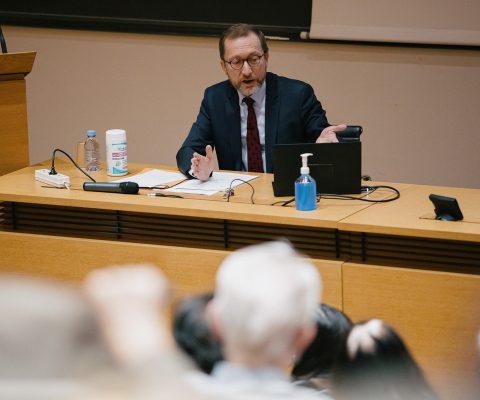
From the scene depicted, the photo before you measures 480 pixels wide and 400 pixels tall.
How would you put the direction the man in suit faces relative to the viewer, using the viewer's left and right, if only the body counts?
facing the viewer

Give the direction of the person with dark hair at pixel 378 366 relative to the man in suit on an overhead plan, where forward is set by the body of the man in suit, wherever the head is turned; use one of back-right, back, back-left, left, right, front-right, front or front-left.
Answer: front

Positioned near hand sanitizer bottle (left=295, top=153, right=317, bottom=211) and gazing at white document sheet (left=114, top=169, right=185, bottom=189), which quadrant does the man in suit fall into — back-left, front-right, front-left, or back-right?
front-right

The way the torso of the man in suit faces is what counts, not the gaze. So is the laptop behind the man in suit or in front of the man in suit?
in front

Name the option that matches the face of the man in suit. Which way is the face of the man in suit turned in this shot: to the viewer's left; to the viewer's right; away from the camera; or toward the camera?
toward the camera

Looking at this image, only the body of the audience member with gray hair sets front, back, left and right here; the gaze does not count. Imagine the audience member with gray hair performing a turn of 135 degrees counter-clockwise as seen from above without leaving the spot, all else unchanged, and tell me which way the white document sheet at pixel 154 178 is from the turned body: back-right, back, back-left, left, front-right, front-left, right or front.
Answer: back-right

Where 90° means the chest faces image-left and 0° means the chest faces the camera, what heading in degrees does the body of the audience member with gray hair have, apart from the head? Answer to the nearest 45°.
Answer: approximately 180°

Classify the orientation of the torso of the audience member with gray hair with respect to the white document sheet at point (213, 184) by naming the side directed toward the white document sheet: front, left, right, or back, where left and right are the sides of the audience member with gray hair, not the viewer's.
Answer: front

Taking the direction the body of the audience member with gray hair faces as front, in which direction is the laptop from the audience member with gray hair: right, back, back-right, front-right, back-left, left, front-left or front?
front

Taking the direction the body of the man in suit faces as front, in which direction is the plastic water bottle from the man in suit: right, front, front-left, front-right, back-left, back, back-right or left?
right

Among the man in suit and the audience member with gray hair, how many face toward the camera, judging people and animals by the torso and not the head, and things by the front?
1

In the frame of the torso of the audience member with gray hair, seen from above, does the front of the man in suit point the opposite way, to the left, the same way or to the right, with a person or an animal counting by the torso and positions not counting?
the opposite way

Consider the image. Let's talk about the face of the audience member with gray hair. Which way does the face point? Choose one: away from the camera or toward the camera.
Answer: away from the camera

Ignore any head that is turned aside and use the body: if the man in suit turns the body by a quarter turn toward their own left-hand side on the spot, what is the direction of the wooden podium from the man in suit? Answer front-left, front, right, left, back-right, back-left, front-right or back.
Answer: back

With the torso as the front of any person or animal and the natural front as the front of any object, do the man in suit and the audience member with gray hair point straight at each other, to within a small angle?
yes
